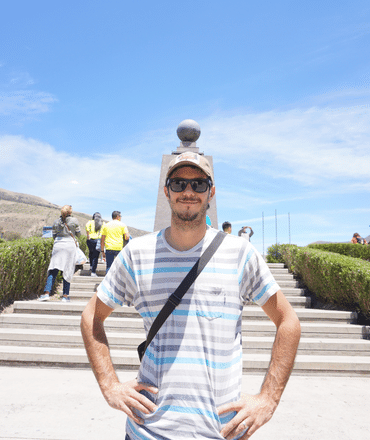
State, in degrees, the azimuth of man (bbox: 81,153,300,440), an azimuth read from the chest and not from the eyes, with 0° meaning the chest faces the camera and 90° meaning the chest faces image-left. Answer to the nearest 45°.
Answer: approximately 0°

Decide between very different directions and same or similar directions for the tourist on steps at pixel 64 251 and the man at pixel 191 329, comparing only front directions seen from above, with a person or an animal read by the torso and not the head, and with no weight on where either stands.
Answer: very different directions

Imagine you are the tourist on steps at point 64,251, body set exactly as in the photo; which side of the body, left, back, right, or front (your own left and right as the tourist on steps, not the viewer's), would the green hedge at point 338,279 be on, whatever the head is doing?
right

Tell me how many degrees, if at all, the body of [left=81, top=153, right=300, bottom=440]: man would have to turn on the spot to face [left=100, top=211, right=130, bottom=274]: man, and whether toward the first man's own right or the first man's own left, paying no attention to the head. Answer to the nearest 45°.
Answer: approximately 180°

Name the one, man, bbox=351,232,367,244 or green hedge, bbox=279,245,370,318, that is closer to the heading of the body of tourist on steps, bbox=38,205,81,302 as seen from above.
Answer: the man

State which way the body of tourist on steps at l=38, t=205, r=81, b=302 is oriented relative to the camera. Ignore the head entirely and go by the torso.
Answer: away from the camera

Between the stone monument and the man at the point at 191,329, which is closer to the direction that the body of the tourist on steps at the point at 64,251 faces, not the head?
the stone monument

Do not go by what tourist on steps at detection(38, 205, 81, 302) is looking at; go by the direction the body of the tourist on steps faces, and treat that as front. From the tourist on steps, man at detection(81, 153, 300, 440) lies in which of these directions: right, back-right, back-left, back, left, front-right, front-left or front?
back

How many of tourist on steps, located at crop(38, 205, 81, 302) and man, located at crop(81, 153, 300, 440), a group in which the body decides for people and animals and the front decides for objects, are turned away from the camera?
1

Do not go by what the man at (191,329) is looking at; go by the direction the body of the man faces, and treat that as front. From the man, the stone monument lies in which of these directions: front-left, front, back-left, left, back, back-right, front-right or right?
back

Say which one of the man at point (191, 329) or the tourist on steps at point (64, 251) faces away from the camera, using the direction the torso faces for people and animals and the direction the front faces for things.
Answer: the tourist on steps
